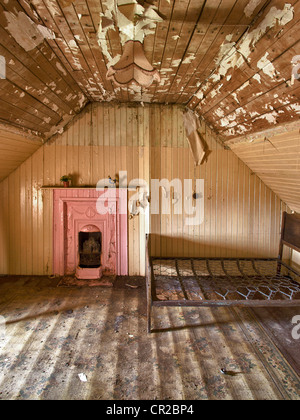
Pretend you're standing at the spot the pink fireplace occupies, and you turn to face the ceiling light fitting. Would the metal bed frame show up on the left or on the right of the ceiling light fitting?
left

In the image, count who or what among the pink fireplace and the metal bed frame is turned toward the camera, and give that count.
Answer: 1

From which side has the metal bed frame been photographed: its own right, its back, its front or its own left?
left

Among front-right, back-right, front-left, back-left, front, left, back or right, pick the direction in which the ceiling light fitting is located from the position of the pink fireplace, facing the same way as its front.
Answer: front

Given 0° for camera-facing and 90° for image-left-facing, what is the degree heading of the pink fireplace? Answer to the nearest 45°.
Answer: approximately 0°

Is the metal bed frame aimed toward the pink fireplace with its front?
yes

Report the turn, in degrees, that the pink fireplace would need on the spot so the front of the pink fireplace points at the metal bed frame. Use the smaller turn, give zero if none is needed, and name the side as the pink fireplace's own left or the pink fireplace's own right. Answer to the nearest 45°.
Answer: approximately 45° to the pink fireplace's own left
